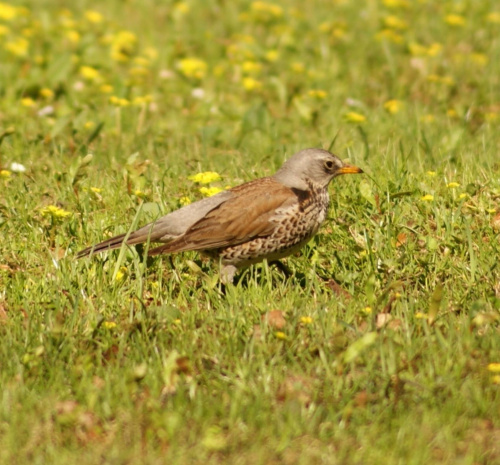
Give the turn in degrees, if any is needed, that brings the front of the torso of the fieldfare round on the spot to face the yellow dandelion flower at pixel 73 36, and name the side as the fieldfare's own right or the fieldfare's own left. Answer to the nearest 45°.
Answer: approximately 90° to the fieldfare's own left

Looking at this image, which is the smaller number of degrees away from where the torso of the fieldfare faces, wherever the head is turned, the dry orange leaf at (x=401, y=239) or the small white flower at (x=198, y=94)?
the dry orange leaf

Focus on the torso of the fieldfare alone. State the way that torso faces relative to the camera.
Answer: to the viewer's right

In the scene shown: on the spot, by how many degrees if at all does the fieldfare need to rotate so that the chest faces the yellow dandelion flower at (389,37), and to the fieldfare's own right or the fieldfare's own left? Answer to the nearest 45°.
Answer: approximately 90° to the fieldfare's own left

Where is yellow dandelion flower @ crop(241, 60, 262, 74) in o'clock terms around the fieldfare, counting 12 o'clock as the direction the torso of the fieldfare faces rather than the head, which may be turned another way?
The yellow dandelion flower is roughly at 9 o'clock from the fieldfare.

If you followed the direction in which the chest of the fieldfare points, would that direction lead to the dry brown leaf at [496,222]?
yes

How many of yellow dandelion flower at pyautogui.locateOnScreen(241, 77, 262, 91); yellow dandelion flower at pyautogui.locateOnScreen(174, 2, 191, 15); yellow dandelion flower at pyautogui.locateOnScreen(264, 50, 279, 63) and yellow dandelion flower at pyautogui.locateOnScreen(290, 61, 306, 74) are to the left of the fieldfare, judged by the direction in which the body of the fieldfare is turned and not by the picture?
4

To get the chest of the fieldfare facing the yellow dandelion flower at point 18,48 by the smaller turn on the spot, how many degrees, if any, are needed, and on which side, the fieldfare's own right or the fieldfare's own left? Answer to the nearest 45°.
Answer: approximately 135° to the fieldfare's own left

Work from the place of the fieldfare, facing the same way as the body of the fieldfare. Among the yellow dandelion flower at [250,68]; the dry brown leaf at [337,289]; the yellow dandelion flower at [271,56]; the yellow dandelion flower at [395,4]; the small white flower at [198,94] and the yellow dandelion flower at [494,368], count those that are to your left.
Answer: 4

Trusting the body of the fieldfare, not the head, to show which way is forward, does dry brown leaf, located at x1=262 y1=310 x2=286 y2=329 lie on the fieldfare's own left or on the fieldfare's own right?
on the fieldfare's own right

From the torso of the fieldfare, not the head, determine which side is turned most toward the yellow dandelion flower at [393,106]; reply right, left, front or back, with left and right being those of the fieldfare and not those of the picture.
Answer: left

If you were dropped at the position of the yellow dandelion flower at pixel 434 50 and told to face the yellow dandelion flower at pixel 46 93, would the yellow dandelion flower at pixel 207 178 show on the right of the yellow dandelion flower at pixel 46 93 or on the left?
left

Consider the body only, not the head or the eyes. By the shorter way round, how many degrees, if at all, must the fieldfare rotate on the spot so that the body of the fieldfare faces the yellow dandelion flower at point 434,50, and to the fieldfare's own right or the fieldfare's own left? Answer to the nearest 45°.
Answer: approximately 90° to the fieldfare's own left

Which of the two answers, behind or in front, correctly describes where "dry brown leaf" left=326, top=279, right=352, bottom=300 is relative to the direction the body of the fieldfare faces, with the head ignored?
in front

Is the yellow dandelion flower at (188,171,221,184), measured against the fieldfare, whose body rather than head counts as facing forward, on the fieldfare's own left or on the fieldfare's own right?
on the fieldfare's own left

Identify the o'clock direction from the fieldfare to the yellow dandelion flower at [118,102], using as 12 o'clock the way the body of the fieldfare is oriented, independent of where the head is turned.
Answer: The yellow dandelion flower is roughly at 8 o'clock from the fieldfare.

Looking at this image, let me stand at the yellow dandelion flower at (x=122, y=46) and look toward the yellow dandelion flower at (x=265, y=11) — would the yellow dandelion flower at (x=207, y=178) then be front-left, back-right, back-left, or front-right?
back-right
